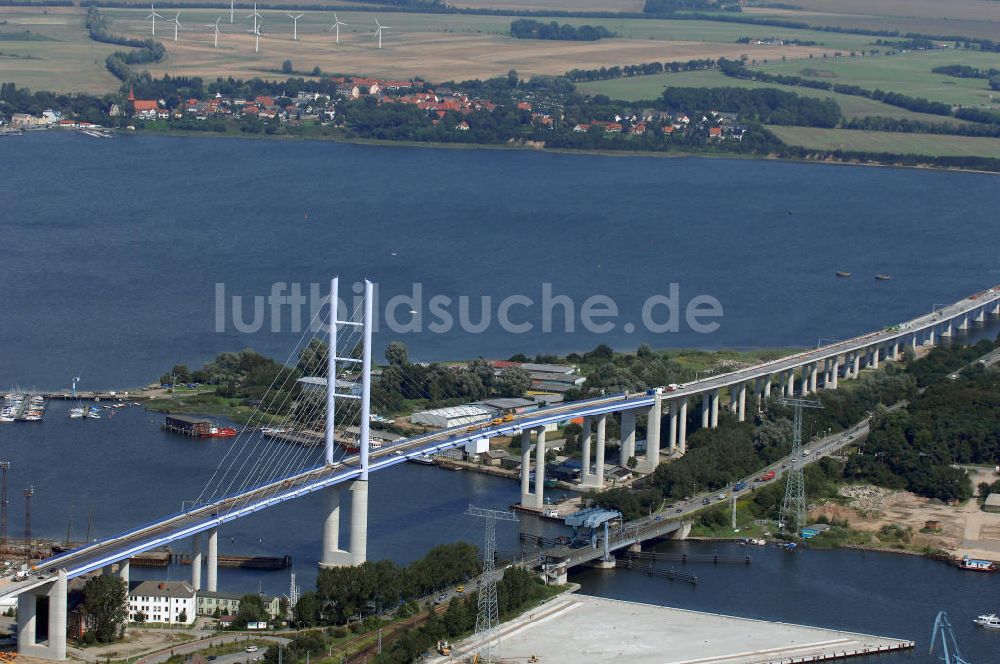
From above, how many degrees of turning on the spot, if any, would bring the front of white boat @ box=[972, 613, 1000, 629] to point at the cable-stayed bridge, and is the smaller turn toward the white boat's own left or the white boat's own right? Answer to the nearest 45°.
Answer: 0° — it already faces it

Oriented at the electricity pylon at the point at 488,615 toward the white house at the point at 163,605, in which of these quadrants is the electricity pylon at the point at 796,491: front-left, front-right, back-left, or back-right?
back-right

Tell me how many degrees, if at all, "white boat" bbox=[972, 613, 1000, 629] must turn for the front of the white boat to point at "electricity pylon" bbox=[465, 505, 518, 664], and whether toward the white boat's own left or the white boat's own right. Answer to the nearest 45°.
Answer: approximately 45° to the white boat's own left

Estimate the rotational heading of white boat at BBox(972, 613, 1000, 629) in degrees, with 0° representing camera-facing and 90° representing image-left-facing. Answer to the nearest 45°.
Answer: approximately 90°
